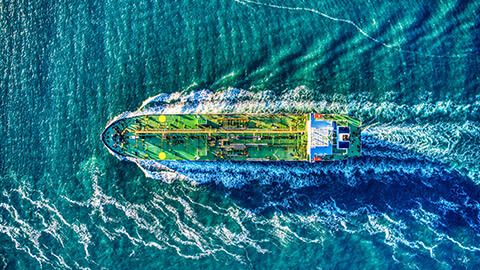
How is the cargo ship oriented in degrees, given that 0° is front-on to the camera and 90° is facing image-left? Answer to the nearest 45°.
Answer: approximately 90°
